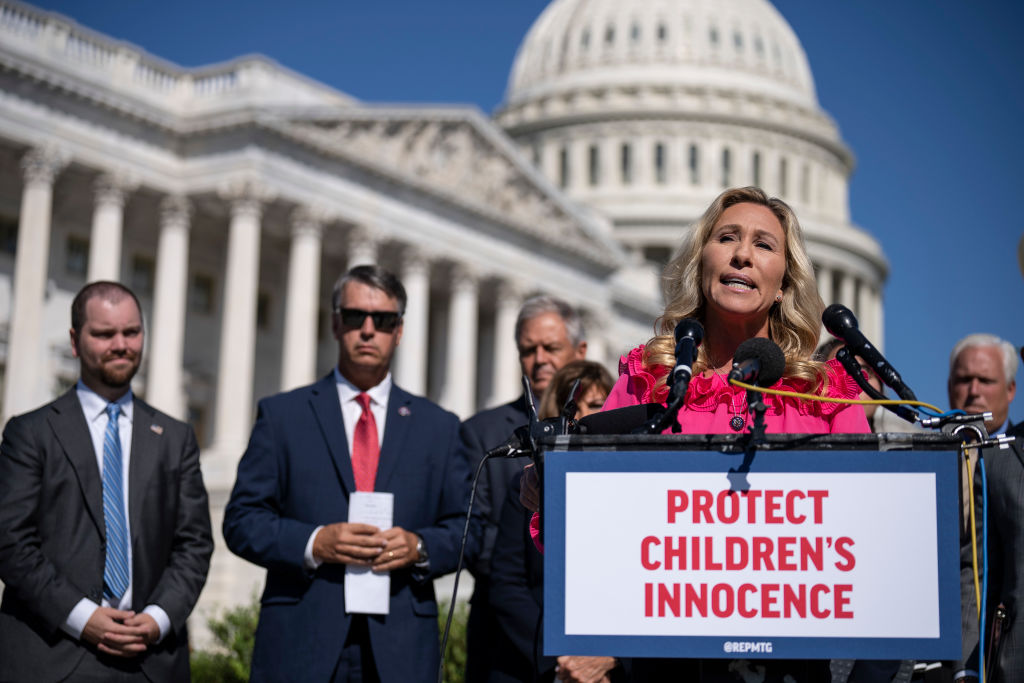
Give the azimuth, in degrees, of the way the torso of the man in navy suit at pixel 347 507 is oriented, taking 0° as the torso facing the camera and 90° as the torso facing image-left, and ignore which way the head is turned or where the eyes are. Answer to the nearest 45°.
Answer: approximately 0°

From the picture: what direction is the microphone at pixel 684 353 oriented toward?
away from the camera

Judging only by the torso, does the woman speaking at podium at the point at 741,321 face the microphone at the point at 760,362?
yes

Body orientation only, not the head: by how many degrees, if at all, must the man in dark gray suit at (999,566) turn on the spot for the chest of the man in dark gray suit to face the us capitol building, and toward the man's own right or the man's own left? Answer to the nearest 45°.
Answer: approximately 90° to the man's own right

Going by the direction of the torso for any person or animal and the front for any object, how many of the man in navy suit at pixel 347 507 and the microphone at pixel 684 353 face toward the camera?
1

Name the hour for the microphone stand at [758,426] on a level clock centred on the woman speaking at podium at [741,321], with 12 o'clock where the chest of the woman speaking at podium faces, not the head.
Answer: The microphone stand is roughly at 12 o'clock from the woman speaking at podium.

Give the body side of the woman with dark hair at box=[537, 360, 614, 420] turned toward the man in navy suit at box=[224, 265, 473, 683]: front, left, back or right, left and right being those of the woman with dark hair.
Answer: right
